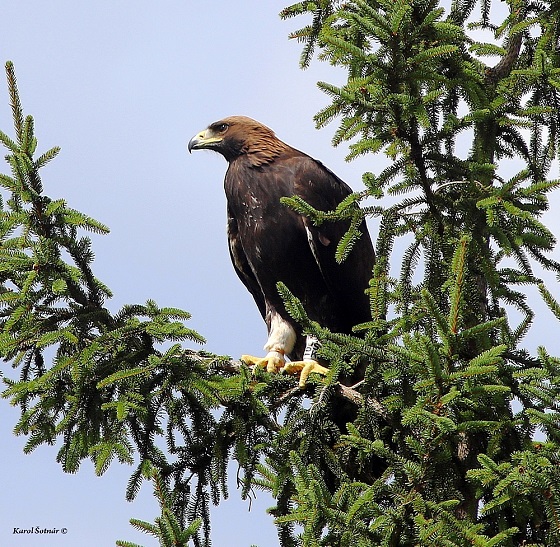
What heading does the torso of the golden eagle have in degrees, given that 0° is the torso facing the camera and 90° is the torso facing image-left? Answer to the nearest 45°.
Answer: approximately 45°
